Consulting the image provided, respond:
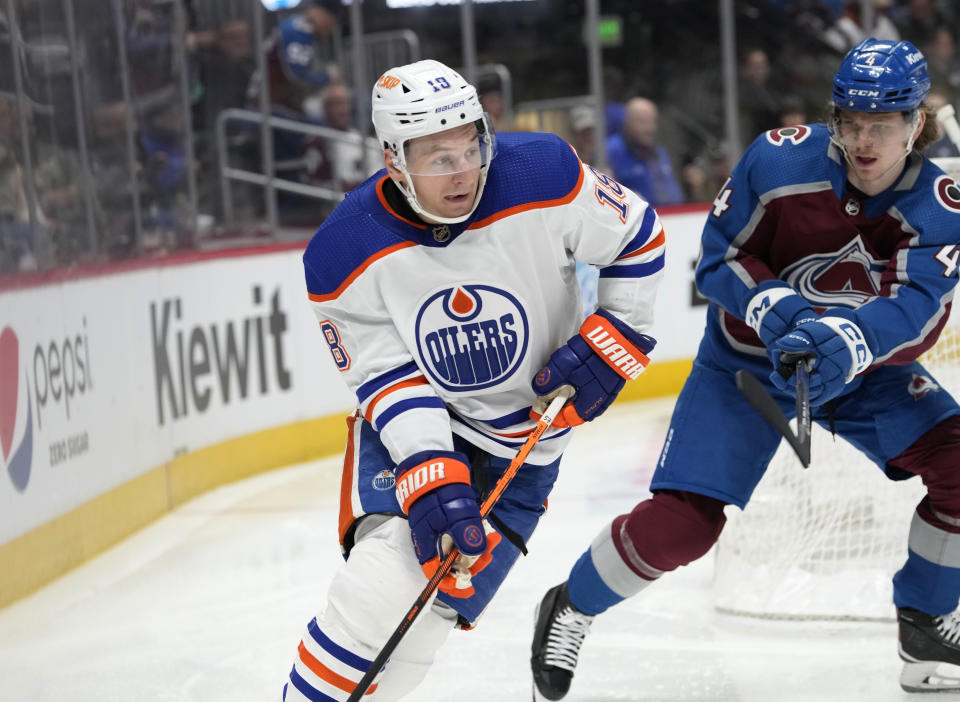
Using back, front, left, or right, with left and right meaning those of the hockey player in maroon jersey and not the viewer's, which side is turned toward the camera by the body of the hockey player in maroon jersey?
front

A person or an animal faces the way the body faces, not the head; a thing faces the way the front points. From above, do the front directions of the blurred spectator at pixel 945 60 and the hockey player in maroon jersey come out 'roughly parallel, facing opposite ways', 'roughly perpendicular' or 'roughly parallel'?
roughly parallel

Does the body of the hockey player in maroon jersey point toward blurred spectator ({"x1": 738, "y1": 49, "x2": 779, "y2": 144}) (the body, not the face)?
no

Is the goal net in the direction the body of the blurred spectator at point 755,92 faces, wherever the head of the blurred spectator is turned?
yes

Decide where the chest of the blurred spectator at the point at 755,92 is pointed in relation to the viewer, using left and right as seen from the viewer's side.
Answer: facing the viewer

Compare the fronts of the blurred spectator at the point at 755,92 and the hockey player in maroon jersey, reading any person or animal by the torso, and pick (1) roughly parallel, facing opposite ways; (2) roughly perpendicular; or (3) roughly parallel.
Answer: roughly parallel

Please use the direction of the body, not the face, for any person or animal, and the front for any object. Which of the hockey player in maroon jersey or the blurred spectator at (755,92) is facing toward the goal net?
the blurred spectator

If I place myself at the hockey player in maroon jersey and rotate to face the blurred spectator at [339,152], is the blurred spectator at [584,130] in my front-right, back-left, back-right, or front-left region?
front-right

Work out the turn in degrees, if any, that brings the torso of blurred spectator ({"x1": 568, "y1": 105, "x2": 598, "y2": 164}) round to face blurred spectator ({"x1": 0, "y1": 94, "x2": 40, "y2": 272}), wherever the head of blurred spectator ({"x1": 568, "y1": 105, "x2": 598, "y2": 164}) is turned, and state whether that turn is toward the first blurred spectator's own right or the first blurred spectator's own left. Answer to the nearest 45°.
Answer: approximately 45° to the first blurred spectator's own right

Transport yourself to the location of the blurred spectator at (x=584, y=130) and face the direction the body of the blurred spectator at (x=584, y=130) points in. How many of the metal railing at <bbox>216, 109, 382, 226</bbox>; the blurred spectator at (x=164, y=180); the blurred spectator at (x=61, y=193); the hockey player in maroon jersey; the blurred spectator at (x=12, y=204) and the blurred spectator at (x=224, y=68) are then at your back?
0

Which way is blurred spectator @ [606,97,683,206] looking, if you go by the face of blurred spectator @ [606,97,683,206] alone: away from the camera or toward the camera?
toward the camera

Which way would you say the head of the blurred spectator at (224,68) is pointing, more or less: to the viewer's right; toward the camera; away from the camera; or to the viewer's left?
toward the camera

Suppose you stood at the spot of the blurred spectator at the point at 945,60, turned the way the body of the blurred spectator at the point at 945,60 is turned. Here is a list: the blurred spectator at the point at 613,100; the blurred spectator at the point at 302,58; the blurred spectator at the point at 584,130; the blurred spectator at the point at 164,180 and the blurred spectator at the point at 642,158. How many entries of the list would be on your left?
0

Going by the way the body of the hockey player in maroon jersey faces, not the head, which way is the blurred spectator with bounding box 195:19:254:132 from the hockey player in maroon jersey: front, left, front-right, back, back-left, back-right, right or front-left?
back-right

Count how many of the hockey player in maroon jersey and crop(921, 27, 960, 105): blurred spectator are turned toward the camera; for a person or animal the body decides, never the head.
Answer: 2

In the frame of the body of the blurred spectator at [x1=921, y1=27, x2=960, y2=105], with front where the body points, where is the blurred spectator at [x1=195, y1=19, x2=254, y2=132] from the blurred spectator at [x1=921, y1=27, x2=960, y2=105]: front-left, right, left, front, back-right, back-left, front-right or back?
front-right

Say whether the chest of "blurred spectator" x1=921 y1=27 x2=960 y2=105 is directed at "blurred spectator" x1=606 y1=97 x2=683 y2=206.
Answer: no

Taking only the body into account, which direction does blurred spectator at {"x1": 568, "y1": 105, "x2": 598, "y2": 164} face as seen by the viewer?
toward the camera
